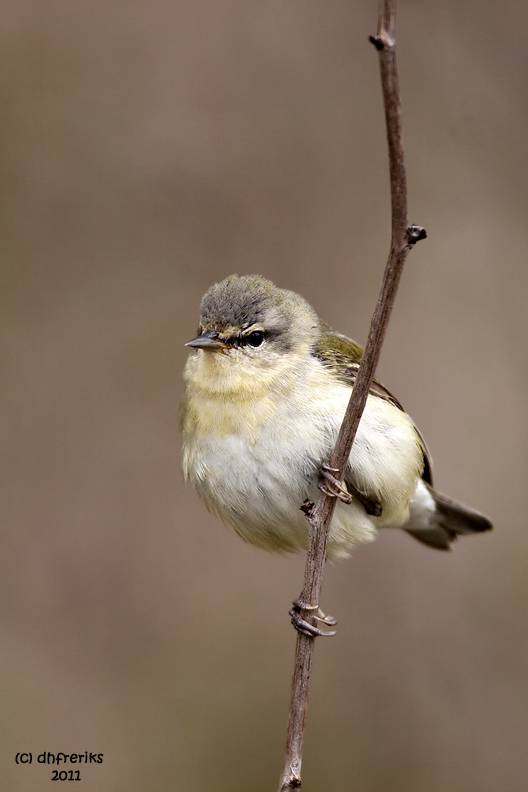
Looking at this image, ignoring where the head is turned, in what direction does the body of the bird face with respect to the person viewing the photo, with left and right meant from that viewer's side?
facing the viewer and to the left of the viewer
